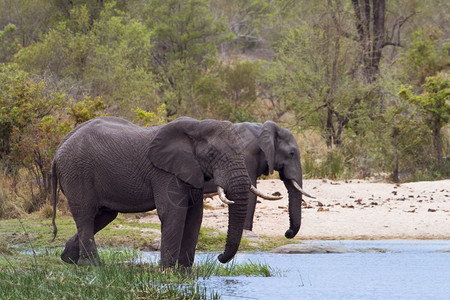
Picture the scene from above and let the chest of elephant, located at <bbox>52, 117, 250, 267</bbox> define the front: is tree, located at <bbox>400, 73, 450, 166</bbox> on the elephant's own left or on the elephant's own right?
on the elephant's own left

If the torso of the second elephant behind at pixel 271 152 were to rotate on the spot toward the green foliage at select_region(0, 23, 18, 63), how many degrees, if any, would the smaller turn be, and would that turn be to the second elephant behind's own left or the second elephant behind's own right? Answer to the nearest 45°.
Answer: approximately 135° to the second elephant behind's own left

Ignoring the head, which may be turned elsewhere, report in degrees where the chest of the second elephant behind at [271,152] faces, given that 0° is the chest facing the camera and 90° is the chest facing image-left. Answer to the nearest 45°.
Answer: approximately 270°

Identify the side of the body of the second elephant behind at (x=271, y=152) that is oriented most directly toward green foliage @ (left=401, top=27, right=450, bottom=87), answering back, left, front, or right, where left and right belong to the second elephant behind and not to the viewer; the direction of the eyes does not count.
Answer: left

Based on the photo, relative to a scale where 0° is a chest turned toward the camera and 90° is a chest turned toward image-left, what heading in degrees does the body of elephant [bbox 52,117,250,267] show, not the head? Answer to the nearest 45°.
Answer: approximately 270°

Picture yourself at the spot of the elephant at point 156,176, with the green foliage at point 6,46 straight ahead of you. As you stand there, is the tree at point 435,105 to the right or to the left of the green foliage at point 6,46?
right
